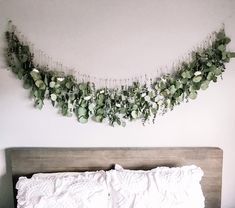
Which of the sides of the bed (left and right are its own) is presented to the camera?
front
